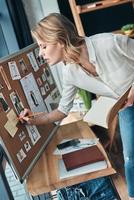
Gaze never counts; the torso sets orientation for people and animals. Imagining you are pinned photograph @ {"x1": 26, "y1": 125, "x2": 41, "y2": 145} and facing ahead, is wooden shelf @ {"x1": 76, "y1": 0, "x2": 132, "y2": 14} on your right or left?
on your left

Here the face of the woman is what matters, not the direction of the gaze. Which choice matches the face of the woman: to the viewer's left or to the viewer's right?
to the viewer's left

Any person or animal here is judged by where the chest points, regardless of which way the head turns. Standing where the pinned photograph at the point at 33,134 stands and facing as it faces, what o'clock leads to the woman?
The woman is roughly at 11 o'clock from the pinned photograph.
